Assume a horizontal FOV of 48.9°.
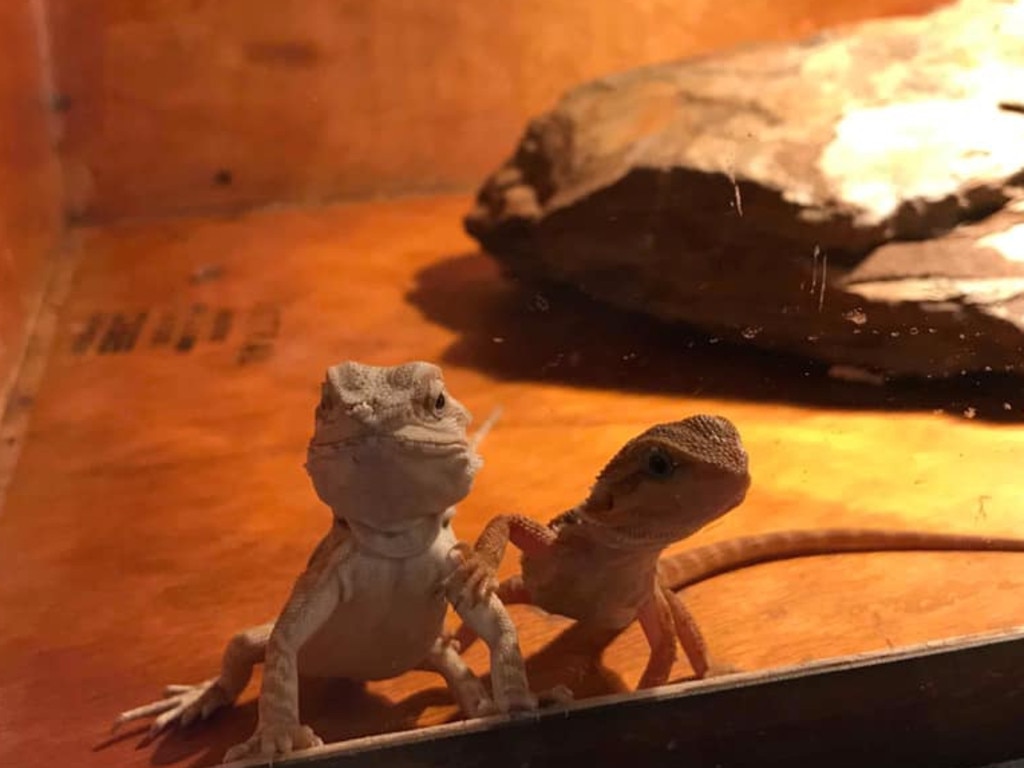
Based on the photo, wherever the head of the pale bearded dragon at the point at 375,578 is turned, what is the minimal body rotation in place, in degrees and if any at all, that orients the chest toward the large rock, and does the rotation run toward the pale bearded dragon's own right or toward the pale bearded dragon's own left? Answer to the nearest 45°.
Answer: approximately 135° to the pale bearded dragon's own left

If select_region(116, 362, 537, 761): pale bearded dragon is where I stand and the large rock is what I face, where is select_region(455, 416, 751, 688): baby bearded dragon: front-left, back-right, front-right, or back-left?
front-right

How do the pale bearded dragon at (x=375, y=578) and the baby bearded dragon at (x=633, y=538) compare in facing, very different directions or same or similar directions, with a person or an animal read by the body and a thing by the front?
same or similar directions

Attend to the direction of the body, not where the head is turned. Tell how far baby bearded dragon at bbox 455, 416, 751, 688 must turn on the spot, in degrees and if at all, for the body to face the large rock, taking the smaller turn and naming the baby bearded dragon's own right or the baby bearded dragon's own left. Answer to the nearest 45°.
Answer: approximately 135° to the baby bearded dragon's own left

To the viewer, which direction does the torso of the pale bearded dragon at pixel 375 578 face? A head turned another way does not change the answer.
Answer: toward the camera

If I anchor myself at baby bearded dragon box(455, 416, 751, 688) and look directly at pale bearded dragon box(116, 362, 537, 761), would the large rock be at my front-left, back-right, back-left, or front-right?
back-right

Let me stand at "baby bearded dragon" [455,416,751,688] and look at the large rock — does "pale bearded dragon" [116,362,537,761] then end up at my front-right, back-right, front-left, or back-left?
back-left
